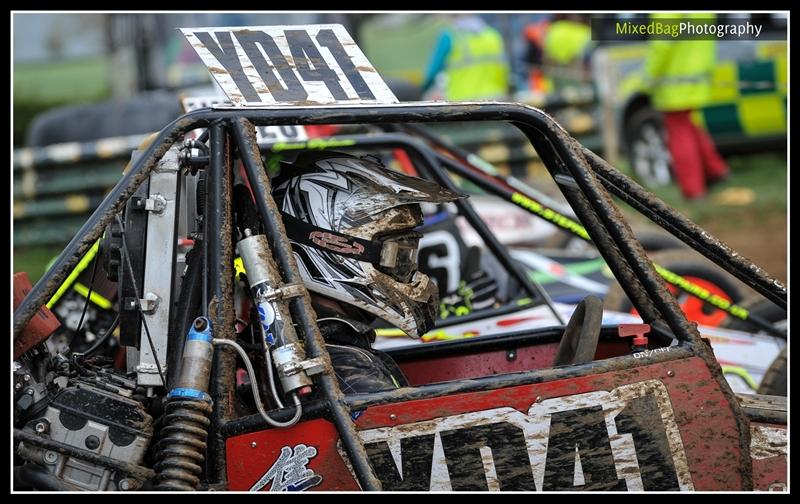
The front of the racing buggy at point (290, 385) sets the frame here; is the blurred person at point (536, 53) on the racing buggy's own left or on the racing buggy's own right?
on the racing buggy's own left

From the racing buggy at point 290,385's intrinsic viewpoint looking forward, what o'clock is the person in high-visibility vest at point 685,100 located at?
The person in high-visibility vest is roughly at 10 o'clock from the racing buggy.

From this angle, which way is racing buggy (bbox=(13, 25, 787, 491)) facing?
to the viewer's right

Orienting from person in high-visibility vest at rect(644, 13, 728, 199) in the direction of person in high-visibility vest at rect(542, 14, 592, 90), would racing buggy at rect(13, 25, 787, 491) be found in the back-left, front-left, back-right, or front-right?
back-left
